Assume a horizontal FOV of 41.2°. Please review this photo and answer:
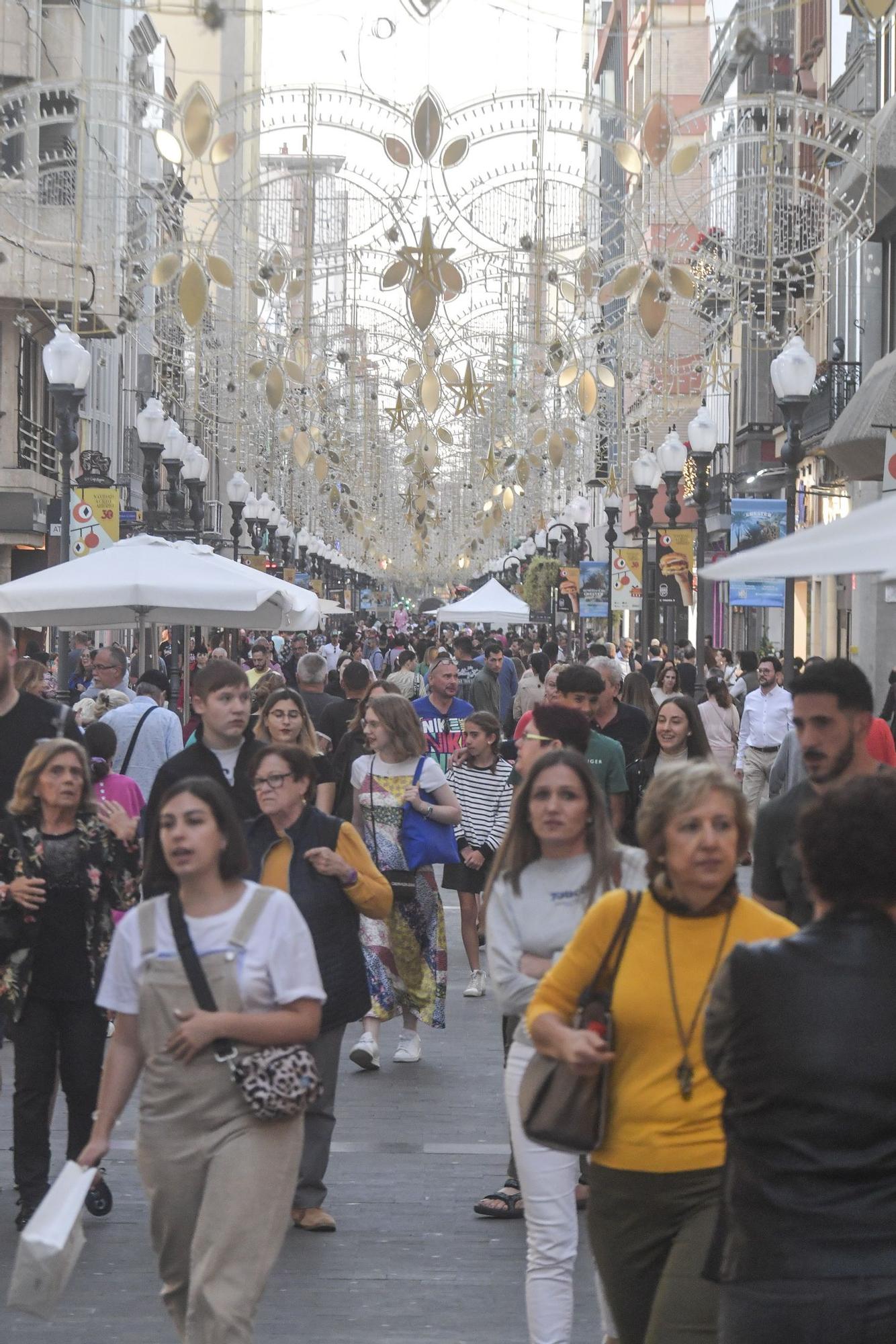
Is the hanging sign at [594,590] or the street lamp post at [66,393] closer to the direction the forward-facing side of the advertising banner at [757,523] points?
the street lamp post

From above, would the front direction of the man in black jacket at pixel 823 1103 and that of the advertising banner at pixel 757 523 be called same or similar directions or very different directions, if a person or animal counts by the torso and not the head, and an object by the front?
very different directions

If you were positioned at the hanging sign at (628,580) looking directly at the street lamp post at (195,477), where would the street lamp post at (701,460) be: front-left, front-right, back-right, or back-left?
front-left

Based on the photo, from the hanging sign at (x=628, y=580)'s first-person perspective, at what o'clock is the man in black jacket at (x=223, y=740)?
The man in black jacket is roughly at 12 o'clock from the hanging sign.

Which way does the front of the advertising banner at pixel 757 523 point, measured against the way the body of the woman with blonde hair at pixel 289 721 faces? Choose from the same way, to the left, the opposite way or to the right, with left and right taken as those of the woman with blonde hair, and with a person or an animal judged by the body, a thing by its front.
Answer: the same way

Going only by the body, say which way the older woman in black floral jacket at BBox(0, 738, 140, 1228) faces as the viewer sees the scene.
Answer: toward the camera

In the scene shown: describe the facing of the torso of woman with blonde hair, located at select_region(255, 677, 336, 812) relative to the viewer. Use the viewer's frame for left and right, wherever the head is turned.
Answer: facing the viewer

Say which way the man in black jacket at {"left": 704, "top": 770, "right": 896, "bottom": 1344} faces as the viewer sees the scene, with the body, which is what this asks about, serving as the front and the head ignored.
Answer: away from the camera

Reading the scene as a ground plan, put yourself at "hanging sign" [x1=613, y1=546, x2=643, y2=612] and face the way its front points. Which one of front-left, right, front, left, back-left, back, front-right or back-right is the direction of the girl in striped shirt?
front

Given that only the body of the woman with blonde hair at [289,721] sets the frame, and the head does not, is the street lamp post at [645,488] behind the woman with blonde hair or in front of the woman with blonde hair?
behind

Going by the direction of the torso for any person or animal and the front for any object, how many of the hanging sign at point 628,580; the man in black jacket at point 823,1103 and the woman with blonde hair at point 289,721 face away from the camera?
1

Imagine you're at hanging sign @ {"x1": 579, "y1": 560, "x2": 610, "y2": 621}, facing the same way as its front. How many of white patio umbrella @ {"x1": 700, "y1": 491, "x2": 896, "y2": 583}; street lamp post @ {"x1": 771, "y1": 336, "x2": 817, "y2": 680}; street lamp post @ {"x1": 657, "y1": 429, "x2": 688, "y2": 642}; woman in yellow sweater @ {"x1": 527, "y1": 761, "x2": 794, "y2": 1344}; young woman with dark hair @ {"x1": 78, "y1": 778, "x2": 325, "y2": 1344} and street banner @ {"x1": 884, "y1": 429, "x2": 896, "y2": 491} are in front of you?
6

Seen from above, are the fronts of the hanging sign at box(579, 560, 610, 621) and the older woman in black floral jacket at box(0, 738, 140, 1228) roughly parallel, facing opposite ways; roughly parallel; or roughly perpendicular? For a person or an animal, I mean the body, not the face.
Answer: roughly parallel

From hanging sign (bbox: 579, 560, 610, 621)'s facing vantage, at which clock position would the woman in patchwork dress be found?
The woman in patchwork dress is roughly at 12 o'clock from the hanging sign.

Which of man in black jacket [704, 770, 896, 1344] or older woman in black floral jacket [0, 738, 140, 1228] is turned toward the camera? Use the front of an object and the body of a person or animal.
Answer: the older woman in black floral jacket

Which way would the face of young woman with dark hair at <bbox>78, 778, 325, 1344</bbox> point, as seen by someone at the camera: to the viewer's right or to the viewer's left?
to the viewer's left

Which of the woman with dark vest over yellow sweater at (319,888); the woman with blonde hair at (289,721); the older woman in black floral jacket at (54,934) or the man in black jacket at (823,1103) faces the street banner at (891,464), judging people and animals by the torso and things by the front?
the man in black jacket

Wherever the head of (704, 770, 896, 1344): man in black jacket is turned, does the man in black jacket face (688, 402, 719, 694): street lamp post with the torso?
yes

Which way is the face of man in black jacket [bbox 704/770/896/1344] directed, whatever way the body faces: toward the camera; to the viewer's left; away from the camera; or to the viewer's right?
away from the camera

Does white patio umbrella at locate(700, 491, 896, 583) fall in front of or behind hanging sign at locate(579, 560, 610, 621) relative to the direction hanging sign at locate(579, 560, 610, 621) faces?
in front

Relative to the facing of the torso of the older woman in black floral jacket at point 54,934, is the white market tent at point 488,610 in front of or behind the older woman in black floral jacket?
behind
